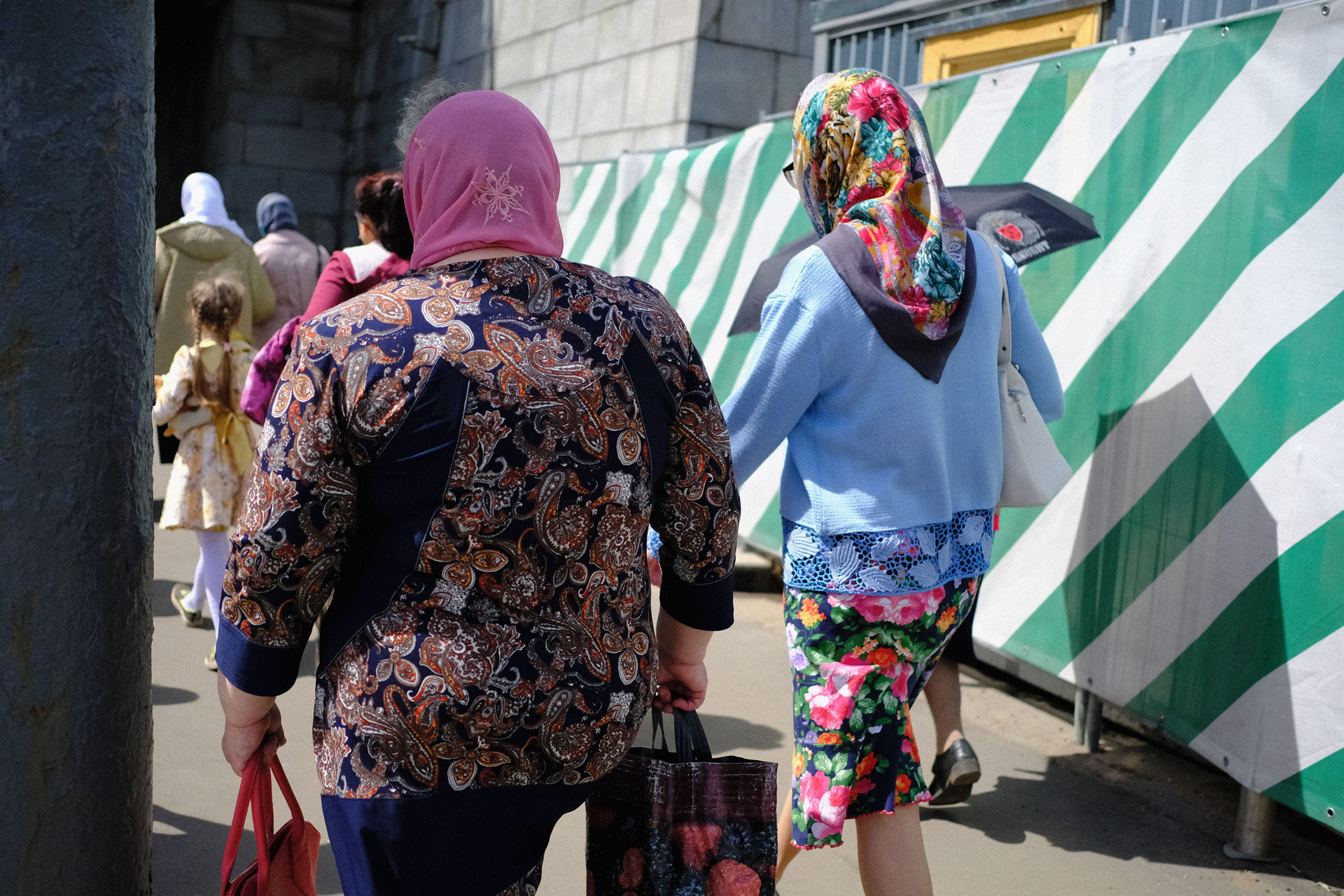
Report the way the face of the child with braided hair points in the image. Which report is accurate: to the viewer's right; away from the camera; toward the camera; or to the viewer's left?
away from the camera

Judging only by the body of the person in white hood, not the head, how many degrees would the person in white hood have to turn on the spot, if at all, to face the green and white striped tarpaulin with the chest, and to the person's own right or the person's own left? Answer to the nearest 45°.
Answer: approximately 135° to the person's own right

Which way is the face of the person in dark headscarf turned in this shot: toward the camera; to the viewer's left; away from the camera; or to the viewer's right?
away from the camera

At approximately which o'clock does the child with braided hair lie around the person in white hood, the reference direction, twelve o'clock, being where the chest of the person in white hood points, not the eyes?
The child with braided hair is roughly at 6 o'clock from the person in white hood.

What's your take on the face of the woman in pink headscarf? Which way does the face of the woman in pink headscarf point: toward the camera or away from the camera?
away from the camera

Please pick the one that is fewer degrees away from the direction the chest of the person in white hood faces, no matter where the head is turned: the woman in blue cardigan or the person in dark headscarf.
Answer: the person in dark headscarf

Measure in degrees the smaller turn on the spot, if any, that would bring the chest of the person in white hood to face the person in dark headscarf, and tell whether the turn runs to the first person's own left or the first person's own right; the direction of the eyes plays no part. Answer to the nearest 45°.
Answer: approximately 45° to the first person's own right

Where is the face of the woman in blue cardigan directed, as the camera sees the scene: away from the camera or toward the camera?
away from the camera

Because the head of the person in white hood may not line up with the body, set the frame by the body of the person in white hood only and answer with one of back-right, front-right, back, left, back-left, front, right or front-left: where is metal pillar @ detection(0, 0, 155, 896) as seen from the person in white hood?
back

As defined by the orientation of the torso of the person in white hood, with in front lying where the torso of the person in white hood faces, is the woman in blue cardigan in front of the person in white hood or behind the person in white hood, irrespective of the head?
behind

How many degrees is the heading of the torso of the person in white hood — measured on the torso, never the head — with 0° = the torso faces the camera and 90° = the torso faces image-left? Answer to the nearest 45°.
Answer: approximately 180°
